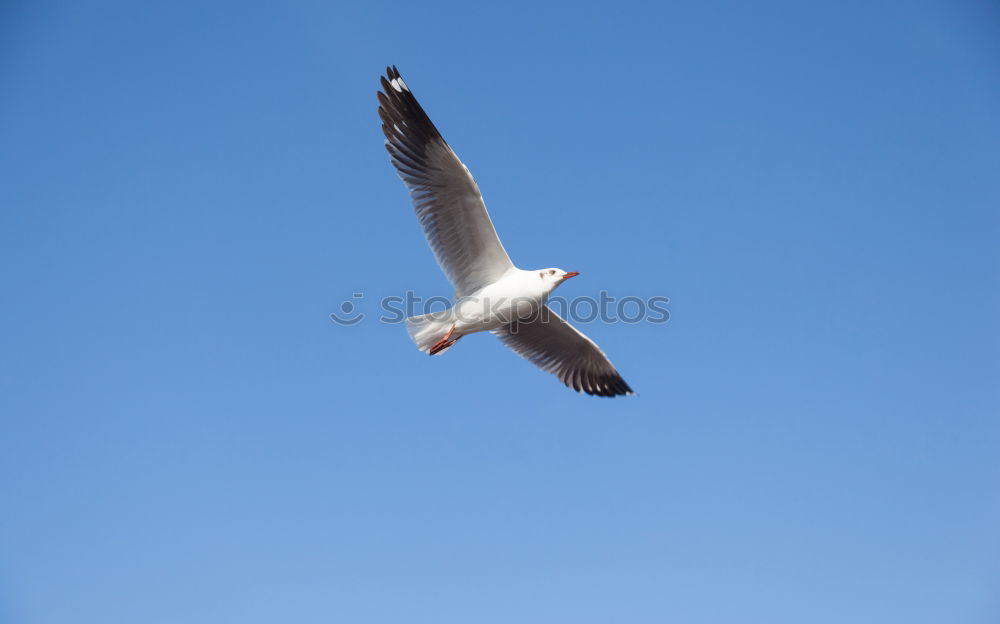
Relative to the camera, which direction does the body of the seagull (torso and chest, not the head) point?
to the viewer's right
